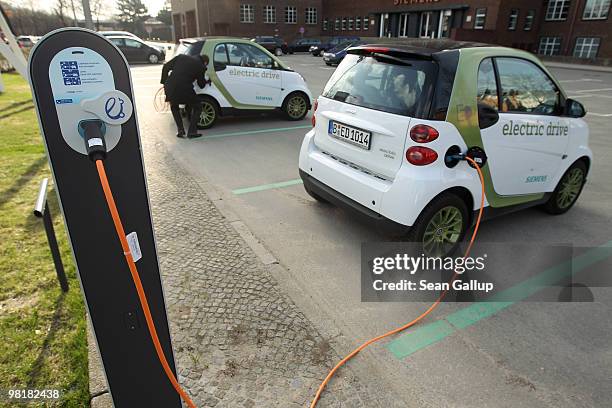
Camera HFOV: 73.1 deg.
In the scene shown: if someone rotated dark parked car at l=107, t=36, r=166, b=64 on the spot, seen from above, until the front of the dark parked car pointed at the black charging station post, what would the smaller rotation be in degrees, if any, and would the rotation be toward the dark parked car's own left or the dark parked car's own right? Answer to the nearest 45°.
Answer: approximately 90° to the dark parked car's own right

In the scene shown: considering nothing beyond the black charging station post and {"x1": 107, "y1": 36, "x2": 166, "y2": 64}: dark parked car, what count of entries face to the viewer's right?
1

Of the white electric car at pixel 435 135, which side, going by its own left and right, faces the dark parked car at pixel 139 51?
left

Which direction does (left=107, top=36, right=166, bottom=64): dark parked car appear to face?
to the viewer's right

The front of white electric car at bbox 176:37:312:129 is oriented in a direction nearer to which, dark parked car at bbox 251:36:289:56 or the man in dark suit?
the dark parked car

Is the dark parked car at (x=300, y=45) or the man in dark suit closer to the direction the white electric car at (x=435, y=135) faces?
the dark parked car

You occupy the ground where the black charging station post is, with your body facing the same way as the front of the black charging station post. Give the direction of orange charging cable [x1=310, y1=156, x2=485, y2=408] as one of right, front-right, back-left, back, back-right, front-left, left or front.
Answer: left

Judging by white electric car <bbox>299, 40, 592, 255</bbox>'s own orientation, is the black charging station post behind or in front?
behind

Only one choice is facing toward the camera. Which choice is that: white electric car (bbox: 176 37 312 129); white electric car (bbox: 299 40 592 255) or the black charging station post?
the black charging station post

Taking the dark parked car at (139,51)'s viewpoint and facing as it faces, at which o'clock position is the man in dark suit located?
The man in dark suit is roughly at 3 o'clock from the dark parked car.

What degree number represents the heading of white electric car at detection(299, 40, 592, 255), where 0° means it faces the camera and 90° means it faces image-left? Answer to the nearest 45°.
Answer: approximately 225°

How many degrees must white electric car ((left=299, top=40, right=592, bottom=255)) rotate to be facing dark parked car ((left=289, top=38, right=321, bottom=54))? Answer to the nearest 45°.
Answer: approximately 45° to its left

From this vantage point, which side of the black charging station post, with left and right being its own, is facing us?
front

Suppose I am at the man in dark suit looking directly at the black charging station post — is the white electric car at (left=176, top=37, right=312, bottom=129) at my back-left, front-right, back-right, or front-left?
back-left

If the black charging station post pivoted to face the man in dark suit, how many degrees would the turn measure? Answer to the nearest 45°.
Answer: approximately 180°
